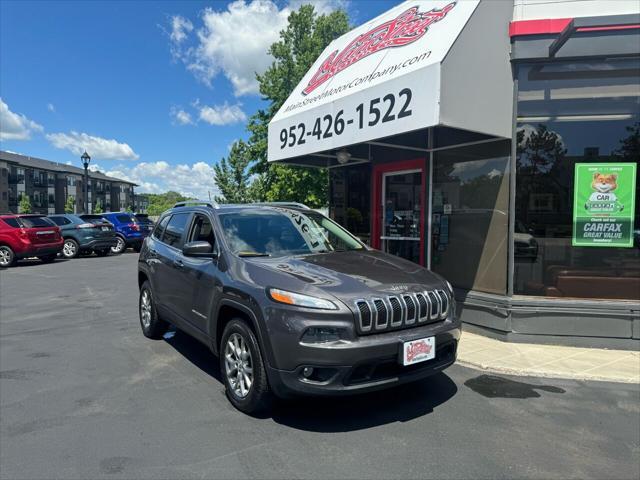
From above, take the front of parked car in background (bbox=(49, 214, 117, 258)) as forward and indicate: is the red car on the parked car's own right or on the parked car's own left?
on the parked car's own left

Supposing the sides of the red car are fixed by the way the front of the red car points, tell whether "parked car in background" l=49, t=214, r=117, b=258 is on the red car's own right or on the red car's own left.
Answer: on the red car's own right

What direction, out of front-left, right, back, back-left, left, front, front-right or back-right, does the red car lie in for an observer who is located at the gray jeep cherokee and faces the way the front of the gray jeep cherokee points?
back

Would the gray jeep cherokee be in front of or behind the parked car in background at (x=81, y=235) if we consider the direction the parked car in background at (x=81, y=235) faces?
behind

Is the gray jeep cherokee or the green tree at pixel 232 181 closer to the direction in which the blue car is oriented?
the green tree

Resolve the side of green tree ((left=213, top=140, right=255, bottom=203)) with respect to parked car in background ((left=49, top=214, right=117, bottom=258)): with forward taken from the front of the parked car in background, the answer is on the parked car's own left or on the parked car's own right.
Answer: on the parked car's own right

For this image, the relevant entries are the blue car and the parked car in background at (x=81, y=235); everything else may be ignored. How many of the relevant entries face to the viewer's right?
0

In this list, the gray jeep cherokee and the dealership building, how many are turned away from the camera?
0

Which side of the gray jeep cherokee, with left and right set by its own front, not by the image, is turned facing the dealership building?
left

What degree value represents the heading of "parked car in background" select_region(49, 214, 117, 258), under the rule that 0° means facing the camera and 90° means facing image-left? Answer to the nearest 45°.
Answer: approximately 135°

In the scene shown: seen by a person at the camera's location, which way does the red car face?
facing away from the viewer and to the left of the viewer

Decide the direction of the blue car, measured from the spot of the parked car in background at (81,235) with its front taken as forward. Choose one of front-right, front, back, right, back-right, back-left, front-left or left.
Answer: right

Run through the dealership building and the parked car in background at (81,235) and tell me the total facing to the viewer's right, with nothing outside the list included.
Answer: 0

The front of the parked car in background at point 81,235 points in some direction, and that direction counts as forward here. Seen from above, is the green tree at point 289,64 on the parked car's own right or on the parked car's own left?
on the parked car's own right

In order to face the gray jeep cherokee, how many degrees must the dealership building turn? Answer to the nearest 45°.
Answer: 0° — it already faces it

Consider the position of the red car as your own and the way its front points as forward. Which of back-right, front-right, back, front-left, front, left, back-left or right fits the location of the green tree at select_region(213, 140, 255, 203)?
right

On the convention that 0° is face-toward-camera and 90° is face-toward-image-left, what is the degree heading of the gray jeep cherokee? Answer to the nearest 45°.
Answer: approximately 315°

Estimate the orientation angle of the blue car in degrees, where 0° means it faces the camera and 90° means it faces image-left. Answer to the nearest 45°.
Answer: approximately 135°

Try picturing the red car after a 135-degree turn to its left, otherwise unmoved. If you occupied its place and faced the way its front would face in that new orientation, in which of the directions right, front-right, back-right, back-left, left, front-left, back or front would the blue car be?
back-left
